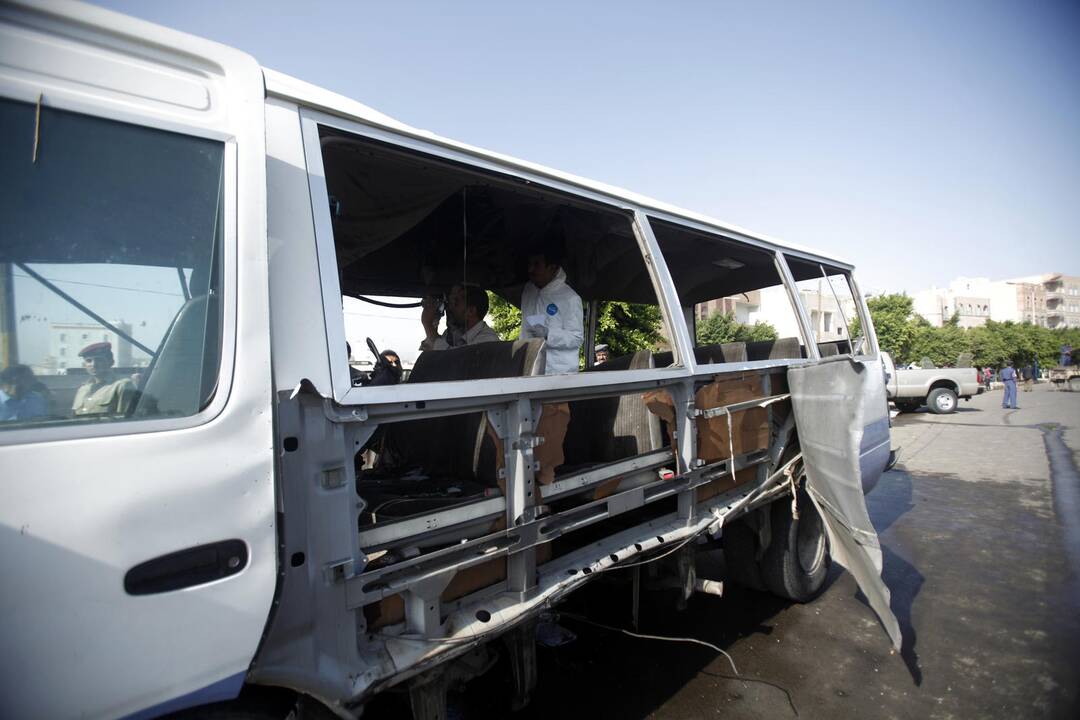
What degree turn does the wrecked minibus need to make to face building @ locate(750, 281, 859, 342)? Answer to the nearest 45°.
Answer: approximately 180°

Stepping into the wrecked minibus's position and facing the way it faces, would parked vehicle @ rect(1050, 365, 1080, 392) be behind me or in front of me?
behind

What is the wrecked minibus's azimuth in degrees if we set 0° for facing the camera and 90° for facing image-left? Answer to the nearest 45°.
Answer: approximately 45°

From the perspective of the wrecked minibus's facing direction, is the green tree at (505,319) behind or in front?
behind

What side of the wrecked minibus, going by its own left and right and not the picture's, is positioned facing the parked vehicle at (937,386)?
back

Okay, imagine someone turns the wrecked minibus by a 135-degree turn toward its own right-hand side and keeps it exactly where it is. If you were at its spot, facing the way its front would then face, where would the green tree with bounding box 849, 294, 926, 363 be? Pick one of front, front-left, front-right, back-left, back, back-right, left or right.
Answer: front-right

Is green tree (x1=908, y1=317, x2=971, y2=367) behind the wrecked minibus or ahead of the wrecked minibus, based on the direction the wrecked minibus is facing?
behind

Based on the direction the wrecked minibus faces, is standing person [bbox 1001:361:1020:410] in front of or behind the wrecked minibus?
behind

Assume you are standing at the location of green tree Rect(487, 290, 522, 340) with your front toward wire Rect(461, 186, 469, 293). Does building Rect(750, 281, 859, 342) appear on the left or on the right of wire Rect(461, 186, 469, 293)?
left

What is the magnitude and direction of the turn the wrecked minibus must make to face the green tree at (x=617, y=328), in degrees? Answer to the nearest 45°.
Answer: approximately 180°
